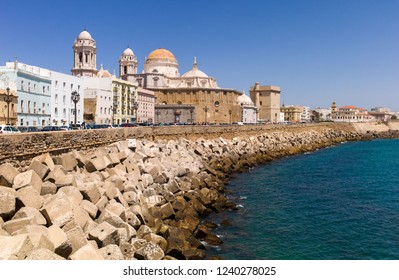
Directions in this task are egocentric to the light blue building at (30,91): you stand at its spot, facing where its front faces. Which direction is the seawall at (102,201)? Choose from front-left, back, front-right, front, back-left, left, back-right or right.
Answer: front-right
